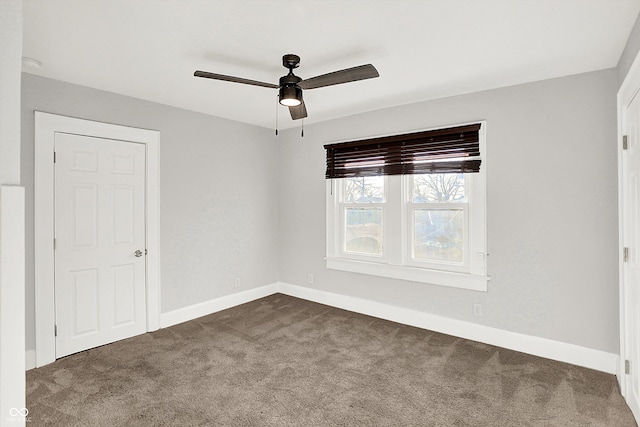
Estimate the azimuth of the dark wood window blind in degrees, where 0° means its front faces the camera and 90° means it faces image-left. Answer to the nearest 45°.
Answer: approximately 45°

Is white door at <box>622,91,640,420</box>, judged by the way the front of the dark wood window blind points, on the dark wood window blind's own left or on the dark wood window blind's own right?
on the dark wood window blind's own left

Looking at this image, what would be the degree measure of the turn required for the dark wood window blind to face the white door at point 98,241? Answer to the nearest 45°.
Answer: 0° — it already faces it

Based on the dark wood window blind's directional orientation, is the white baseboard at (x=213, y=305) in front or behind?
in front

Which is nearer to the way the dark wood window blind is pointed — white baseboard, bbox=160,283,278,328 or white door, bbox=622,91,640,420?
the white baseboard

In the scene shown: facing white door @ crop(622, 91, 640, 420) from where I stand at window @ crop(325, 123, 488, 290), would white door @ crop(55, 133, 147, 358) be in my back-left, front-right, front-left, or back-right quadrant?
back-right

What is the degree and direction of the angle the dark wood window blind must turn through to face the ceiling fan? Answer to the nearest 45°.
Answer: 0° — it already faces it
